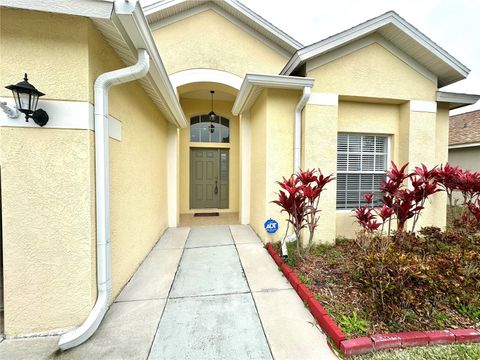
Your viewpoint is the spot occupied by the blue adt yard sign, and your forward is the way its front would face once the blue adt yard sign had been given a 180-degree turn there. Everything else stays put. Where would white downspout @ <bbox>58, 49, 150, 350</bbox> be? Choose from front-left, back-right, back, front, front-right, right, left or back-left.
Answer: back-left

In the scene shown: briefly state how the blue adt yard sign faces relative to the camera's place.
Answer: facing the viewer

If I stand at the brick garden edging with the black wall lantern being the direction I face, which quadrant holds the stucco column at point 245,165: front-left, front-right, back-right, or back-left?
front-right

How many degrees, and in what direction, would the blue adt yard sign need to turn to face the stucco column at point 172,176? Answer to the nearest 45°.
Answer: approximately 135° to its right

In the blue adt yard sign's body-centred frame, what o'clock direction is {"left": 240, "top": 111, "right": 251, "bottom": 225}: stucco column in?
The stucco column is roughly at 5 o'clock from the blue adt yard sign.

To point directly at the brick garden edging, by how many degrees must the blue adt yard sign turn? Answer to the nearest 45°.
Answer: approximately 45° to its left

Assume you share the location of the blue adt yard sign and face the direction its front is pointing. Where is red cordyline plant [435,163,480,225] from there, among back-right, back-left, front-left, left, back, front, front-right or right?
left

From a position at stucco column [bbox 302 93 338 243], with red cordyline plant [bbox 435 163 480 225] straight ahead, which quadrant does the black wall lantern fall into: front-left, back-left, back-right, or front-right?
back-right

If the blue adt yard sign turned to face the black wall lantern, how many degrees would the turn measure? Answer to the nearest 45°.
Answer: approximately 45° to its right

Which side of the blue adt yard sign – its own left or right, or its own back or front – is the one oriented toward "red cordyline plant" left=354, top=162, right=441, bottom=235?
left

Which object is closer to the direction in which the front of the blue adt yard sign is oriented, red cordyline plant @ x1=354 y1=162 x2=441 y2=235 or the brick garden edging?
the brick garden edging
